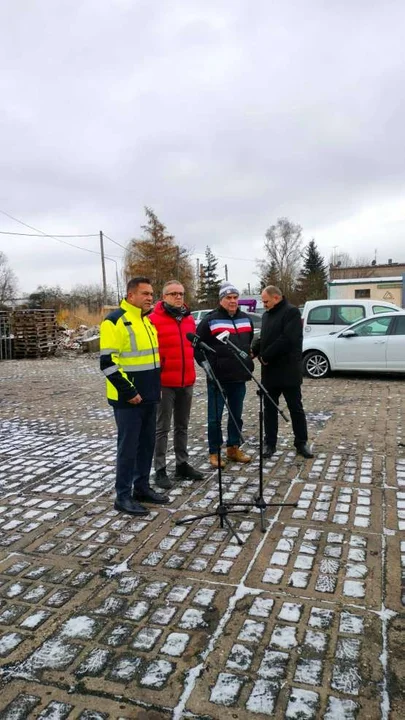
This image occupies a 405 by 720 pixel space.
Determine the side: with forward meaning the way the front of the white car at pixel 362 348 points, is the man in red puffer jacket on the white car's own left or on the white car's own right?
on the white car's own left

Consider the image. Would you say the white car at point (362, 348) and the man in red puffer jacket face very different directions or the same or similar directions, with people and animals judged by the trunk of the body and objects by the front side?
very different directions

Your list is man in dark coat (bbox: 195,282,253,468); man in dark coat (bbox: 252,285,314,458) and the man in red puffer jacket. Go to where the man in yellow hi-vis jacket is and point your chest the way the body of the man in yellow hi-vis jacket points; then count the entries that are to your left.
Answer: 3

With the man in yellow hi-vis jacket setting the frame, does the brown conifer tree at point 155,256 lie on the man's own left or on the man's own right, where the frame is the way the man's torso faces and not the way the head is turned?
on the man's own left

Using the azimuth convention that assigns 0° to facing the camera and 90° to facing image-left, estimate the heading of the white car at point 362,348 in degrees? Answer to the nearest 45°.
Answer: approximately 90°

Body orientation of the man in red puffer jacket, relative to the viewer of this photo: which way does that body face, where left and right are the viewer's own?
facing the viewer and to the right of the viewer

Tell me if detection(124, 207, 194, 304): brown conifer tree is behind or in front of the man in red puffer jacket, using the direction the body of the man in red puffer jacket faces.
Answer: behind

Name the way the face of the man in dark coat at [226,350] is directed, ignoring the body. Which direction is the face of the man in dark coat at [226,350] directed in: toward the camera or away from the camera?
toward the camera

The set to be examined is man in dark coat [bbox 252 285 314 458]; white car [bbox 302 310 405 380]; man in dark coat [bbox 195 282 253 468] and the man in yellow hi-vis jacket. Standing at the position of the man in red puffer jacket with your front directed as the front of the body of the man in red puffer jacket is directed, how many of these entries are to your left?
3

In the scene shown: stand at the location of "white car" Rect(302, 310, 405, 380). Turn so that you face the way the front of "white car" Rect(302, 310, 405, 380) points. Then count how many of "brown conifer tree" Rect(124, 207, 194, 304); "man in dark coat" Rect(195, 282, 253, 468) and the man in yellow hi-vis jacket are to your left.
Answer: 2

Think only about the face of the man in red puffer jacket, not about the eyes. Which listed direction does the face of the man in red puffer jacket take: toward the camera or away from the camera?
toward the camera
